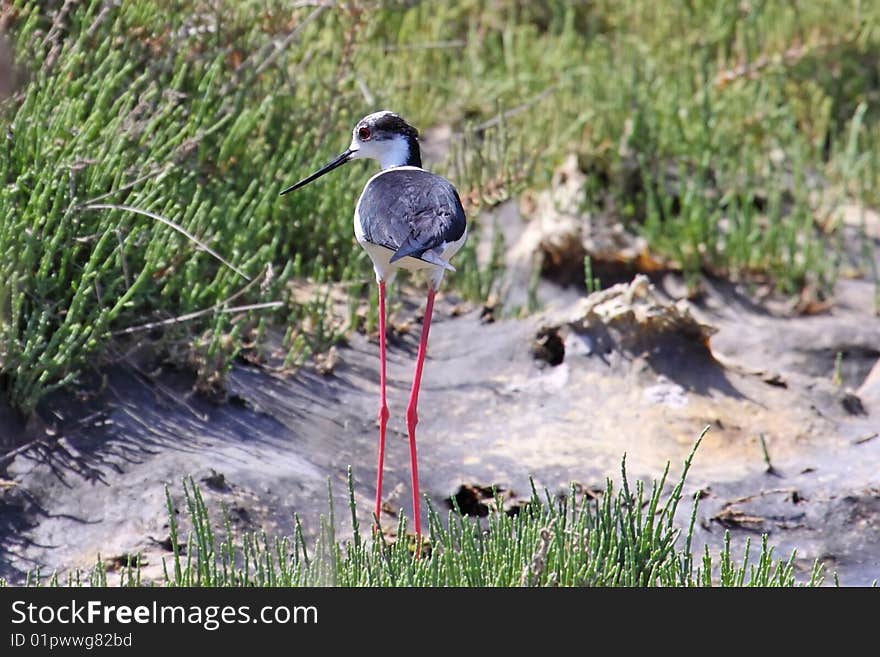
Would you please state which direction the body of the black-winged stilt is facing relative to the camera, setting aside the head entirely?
away from the camera
